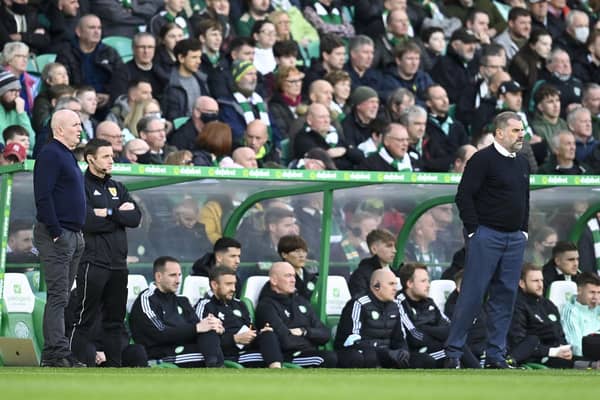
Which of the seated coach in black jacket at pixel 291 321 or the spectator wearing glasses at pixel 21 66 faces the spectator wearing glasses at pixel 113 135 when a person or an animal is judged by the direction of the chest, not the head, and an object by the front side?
the spectator wearing glasses at pixel 21 66

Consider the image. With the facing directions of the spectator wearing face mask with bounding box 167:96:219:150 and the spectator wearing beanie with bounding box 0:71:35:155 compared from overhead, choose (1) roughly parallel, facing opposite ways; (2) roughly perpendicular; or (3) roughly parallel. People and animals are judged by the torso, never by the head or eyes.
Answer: roughly parallel

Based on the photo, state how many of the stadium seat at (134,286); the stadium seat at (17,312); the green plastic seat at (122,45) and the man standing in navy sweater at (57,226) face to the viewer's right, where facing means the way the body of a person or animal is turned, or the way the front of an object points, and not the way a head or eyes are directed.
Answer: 1

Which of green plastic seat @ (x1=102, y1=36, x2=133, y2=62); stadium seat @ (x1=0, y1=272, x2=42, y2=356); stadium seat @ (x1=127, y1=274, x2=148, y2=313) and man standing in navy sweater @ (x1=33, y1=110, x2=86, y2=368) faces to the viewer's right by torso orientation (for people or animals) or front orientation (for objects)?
the man standing in navy sweater

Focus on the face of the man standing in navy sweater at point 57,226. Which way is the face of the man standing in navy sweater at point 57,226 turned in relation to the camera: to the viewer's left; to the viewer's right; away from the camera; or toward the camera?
to the viewer's right

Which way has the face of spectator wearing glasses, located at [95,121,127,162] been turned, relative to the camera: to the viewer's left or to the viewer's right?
to the viewer's right

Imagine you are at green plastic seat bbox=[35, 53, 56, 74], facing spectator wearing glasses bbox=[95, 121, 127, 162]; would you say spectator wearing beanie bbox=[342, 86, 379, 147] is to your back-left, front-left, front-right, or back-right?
front-left

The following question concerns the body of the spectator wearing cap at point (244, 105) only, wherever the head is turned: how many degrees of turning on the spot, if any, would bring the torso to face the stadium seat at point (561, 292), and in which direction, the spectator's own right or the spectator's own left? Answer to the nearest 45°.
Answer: approximately 45° to the spectator's own left

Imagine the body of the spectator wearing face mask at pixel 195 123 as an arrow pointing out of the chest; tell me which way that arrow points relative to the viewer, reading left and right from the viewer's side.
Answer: facing the viewer and to the right of the viewer

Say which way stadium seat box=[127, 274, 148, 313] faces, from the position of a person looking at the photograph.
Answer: facing the viewer

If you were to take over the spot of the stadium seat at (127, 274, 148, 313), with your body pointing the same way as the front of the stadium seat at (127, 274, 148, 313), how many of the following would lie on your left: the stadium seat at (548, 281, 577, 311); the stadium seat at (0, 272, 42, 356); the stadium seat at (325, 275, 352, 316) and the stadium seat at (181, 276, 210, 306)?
3

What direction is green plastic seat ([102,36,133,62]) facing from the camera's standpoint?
toward the camera

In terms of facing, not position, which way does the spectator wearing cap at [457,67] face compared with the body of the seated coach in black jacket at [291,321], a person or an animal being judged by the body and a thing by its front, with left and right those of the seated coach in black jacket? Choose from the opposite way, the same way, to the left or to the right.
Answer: the same way
